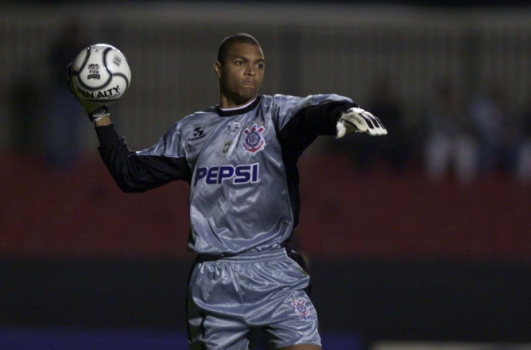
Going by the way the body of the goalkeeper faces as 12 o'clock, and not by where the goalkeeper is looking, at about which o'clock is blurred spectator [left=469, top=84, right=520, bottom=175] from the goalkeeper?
The blurred spectator is roughly at 7 o'clock from the goalkeeper.

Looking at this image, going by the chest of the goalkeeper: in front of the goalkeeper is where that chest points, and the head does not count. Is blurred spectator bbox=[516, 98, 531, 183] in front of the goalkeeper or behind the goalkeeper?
behind

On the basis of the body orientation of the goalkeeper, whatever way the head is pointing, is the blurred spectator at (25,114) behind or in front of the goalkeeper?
behind

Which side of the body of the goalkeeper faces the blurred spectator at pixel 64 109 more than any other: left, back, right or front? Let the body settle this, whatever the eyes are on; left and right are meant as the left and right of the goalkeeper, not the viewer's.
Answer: back

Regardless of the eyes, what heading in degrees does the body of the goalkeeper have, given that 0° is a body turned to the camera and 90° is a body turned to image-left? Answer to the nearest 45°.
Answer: approximately 0°
